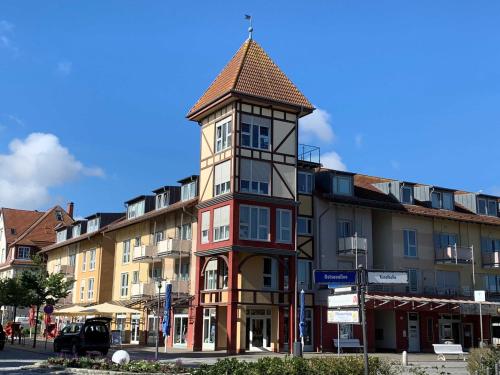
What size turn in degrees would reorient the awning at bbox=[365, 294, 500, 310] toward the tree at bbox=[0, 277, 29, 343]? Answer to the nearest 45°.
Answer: approximately 135° to its right

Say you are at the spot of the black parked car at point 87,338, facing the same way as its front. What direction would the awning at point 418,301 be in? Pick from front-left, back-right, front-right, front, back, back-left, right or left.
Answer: back-right

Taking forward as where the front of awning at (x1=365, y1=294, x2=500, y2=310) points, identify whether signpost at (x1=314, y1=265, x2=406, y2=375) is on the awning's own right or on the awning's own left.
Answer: on the awning's own right

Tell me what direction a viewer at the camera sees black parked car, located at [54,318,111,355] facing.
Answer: facing away from the viewer and to the left of the viewer

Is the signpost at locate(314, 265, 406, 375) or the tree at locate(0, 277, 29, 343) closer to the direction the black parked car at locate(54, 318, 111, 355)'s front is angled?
the tree

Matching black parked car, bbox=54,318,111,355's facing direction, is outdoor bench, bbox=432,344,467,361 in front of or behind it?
behind

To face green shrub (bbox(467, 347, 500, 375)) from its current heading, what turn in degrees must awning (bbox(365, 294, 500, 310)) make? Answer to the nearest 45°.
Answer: approximately 45° to its right

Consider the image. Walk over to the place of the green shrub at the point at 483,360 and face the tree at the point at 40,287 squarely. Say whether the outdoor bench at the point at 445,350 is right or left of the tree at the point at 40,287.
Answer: right

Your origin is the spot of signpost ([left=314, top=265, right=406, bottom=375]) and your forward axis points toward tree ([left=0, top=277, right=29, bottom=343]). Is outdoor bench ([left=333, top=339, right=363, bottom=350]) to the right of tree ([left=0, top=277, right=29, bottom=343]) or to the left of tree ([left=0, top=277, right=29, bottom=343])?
right

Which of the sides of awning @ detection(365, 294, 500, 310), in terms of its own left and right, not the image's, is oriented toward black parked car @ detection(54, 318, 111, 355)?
right

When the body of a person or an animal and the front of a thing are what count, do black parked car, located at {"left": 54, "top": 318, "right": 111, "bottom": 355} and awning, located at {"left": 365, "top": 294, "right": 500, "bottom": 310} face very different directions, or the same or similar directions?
very different directions
